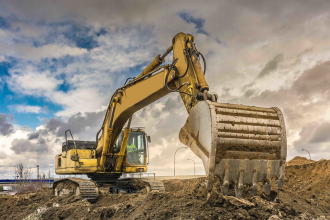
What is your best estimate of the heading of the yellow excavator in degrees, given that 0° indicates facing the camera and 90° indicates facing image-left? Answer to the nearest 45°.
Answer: approximately 315°
